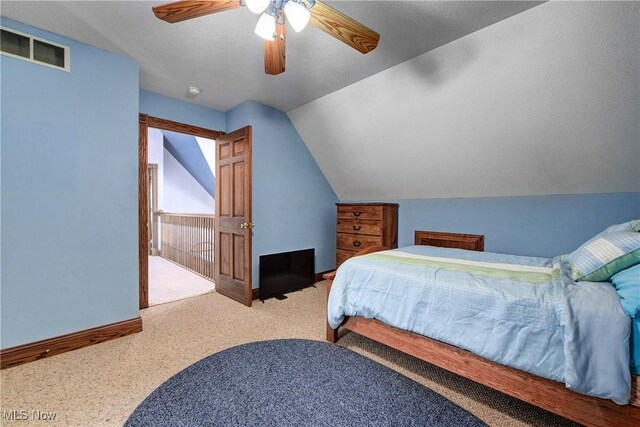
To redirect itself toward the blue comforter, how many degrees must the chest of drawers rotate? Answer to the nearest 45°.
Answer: approximately 45° to its left

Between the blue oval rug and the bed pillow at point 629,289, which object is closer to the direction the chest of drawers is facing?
the blue oval rug

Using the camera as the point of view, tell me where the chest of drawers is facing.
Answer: facing the viewer and to the left of the viewer

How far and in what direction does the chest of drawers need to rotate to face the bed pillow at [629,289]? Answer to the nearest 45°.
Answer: approximately 90° to its left

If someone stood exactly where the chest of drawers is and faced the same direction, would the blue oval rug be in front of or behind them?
in front

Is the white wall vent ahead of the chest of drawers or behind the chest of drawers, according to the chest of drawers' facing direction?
ahead

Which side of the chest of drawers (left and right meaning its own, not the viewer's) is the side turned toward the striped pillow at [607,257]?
left
